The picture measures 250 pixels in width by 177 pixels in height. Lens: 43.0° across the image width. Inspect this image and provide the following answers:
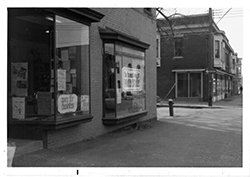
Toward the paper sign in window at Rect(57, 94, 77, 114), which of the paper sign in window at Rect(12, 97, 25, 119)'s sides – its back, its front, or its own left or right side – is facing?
left

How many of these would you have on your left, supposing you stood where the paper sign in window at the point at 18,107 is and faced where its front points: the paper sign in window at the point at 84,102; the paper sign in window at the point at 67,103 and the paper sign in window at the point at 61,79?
3

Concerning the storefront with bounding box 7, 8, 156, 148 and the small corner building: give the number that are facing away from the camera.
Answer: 0

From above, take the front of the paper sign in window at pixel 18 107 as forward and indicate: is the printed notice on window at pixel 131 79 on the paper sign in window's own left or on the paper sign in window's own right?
on the paper sign in window's own left

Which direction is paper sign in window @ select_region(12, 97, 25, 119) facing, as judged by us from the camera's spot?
facing the viewer

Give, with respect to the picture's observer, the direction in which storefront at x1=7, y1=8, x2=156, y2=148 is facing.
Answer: facing the viewer and to the right of the viewer

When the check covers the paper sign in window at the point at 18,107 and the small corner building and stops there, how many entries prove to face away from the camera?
0
